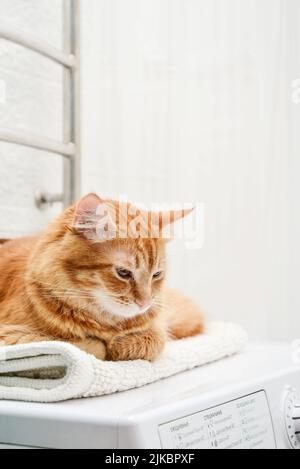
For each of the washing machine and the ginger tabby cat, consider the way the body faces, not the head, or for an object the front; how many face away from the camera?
0

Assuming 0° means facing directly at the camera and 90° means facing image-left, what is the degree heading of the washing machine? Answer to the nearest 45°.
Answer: approximately 315°

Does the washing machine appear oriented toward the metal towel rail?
no
